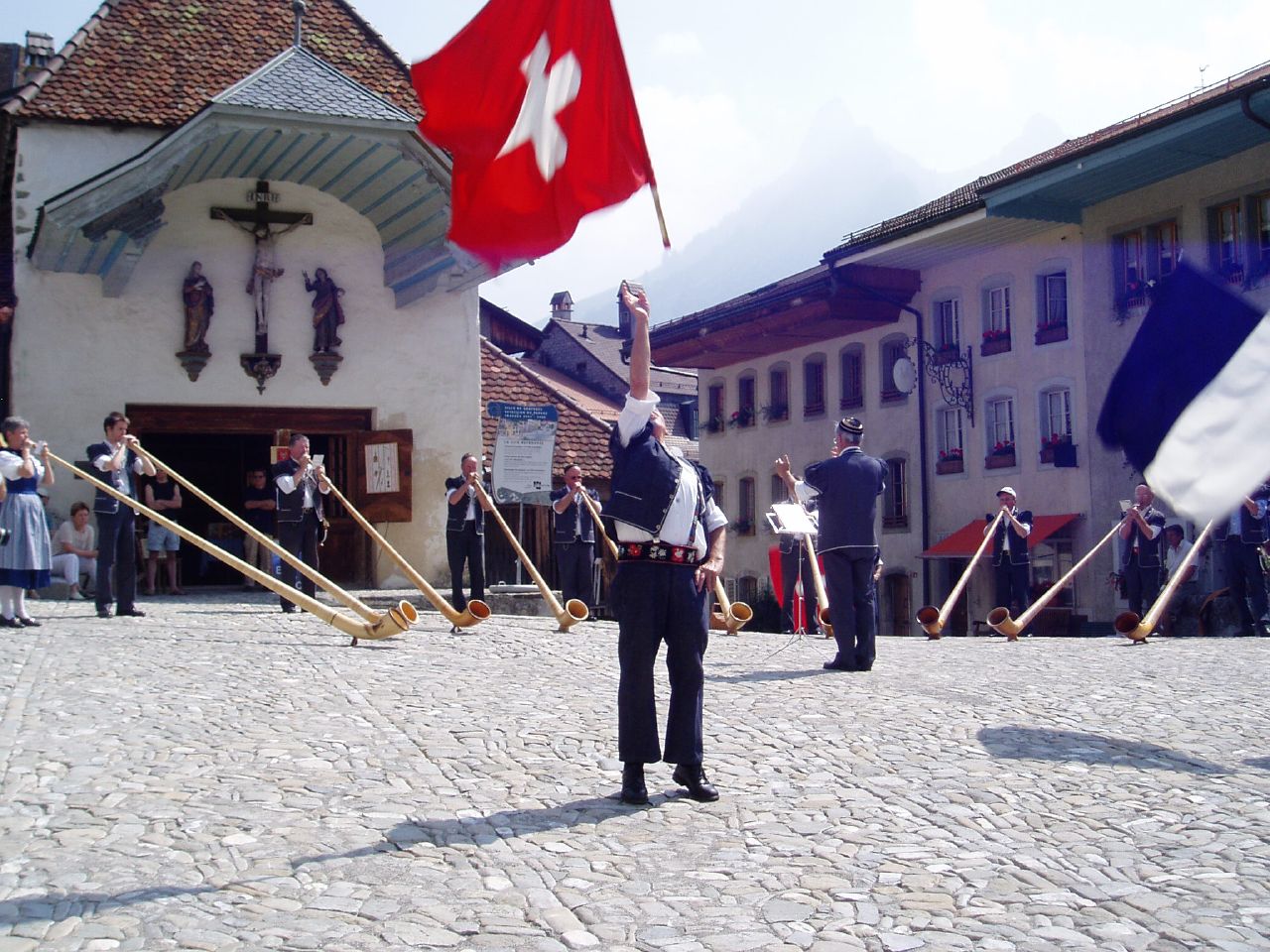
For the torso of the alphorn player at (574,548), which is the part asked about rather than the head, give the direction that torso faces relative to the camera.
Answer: toward the camera

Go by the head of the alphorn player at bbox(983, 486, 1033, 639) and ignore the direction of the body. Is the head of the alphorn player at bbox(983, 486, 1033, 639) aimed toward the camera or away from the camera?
toward the camera

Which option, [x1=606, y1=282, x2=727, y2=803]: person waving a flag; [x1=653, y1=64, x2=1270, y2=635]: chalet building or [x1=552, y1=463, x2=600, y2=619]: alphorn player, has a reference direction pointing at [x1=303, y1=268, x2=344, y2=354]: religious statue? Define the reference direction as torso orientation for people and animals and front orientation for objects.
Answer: the chalet building

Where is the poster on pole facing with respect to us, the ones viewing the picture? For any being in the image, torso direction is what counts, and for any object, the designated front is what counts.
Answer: facing the viewer

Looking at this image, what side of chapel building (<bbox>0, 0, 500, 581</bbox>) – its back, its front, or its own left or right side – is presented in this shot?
front

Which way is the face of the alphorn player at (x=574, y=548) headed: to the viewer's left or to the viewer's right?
to the viewer's right

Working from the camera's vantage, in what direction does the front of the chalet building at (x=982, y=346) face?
facing the viewer and to the left of the viewer

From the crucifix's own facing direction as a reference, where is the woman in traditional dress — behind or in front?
in front

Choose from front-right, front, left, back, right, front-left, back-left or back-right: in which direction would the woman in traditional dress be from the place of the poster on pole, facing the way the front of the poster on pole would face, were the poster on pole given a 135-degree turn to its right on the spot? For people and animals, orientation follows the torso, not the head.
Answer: left

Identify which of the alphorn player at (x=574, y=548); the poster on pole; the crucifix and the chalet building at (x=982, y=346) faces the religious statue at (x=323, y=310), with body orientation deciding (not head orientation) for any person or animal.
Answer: the chalet building

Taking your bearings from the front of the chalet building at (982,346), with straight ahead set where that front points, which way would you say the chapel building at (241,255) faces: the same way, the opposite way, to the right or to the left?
to the left

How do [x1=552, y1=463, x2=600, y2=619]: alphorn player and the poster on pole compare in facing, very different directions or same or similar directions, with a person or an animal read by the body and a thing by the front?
same or similar directions

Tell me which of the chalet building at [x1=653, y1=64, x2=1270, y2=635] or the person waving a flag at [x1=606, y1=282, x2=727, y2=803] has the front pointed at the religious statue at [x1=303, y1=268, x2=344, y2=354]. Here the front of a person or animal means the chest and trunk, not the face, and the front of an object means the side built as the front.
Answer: the chalet building

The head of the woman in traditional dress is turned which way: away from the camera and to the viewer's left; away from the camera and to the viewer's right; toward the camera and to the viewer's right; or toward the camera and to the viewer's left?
toward the camera and to the viewer's right

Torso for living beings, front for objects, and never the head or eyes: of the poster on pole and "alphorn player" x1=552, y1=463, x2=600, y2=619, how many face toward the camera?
2
